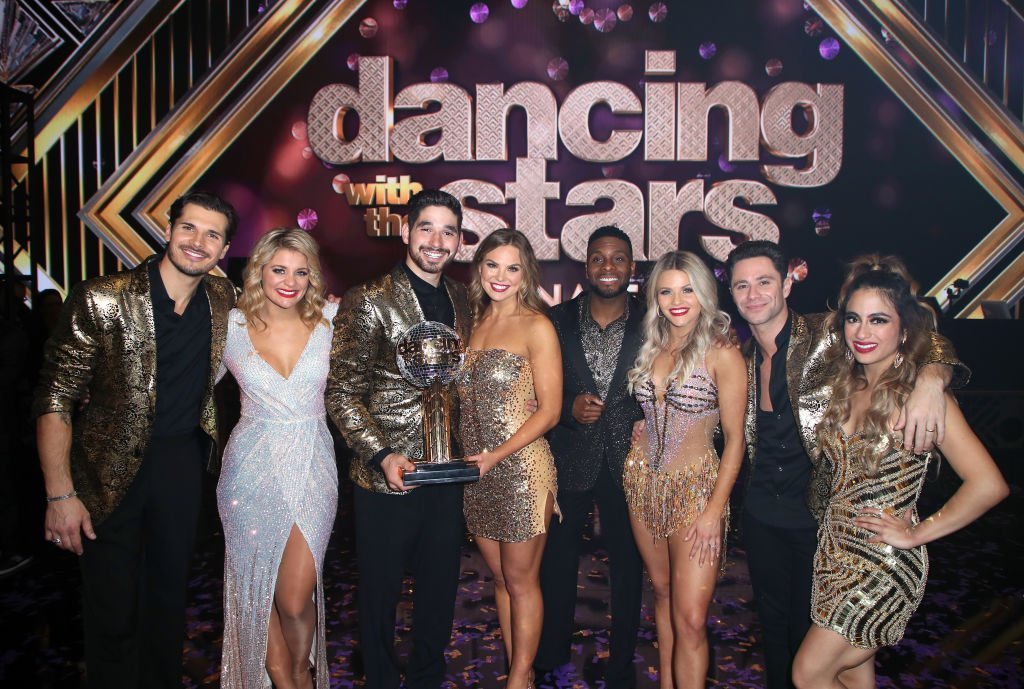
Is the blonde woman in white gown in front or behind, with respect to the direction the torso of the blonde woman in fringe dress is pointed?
in front

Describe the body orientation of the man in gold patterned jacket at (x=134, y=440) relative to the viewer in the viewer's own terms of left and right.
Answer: facing the viewer and to the right of the viewer

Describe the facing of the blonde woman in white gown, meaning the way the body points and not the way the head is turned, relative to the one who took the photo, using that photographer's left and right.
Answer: facing the viewer

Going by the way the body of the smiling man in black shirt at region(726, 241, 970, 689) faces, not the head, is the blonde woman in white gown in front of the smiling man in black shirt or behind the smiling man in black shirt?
in front

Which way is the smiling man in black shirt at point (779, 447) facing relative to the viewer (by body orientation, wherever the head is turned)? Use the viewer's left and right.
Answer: facing the viewer and to the left of the viewer

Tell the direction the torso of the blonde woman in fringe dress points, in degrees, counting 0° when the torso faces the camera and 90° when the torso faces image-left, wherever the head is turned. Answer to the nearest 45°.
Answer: approximately 45°

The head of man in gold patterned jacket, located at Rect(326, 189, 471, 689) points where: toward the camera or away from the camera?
toward the camera
